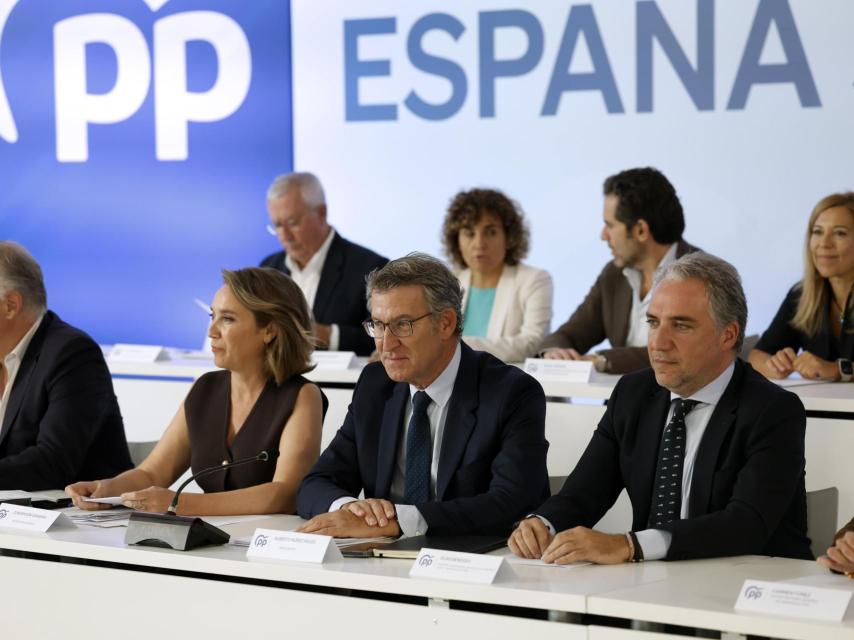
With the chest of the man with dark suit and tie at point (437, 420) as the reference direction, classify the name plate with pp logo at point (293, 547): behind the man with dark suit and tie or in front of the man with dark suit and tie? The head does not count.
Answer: in front

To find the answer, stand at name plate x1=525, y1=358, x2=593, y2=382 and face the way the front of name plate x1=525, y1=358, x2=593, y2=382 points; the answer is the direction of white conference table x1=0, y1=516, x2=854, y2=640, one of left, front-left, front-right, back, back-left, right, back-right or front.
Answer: front

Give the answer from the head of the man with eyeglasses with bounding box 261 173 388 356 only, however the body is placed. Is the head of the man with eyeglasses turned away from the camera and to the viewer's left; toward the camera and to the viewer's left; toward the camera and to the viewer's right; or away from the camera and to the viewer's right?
toward the camera and to the viewer's left

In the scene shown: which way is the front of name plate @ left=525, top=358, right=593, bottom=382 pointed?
toward the camera

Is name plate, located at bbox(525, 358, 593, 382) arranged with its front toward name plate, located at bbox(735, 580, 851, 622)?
yes

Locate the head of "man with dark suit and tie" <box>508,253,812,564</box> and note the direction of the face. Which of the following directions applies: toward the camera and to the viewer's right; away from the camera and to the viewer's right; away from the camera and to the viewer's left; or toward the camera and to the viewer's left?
toward the camera and to the viewer's left

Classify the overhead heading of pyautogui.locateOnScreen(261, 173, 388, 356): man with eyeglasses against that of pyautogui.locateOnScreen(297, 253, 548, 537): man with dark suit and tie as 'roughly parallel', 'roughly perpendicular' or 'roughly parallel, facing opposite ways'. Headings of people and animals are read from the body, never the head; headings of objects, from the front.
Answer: roughly parallel

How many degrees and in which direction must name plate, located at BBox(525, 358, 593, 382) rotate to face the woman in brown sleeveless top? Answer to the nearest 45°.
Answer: approximately 45° to its right

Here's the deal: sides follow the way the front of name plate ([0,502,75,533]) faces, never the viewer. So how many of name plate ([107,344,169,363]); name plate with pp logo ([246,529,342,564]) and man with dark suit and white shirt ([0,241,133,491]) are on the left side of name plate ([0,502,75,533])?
1

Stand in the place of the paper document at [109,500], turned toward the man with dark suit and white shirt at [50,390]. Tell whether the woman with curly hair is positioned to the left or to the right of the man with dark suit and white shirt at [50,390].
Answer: right

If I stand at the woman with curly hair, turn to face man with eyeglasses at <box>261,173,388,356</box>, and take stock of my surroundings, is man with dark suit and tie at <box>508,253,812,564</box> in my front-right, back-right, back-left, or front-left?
back-left

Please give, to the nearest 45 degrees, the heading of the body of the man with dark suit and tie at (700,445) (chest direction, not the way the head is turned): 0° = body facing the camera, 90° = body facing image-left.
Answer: approximately 45°

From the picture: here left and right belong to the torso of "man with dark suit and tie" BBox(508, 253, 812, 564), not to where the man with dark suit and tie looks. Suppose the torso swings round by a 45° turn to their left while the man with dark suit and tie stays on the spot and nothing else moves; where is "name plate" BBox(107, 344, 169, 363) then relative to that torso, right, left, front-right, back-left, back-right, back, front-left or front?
back-right

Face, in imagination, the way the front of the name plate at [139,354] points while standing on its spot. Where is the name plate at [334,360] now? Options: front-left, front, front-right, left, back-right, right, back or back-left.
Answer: left

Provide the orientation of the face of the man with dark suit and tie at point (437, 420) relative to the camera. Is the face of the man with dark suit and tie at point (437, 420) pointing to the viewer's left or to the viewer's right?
to the viewer's left

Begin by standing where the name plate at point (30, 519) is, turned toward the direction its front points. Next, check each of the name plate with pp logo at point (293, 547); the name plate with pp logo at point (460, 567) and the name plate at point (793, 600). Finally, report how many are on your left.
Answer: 3

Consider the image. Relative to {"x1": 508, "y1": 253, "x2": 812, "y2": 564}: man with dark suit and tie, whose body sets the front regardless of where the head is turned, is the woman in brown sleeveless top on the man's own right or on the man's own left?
on the man's own right

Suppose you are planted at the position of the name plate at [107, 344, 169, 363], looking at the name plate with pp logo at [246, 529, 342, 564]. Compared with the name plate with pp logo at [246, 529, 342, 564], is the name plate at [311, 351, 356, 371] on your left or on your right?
left

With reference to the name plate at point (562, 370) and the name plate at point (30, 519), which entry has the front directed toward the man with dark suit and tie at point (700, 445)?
the name plate at point (562, 370)

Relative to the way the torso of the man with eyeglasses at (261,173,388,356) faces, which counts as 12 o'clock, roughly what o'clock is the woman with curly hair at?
The woman with curly hair is roughly at 8 o'clock from the man with eyeglasses.

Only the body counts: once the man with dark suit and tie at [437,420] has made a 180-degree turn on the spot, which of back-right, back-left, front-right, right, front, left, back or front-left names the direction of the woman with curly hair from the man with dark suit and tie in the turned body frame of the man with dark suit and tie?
front-left
